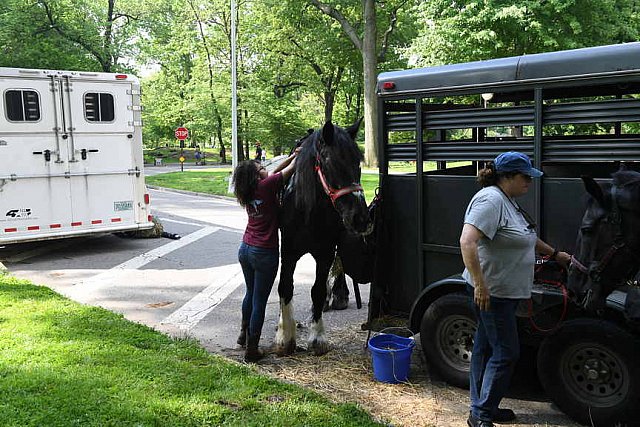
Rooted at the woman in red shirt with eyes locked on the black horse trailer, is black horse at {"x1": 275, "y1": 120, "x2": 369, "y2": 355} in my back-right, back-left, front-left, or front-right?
front-left

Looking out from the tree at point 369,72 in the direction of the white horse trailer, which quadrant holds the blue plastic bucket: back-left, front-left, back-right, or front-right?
front-left

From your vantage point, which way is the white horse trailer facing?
away from the camera

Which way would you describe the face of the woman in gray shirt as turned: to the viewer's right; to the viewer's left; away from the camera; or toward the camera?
to the viewer's right

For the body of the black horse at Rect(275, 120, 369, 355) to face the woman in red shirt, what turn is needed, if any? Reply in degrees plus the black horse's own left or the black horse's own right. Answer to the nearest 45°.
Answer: approximately 90° to the black horse's own right

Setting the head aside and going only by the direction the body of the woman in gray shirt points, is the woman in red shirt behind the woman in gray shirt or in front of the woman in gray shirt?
behind

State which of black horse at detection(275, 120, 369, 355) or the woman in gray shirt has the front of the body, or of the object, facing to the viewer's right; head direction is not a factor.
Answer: the woman in gray shirt

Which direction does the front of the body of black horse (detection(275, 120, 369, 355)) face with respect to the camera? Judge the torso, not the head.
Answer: toward the camera

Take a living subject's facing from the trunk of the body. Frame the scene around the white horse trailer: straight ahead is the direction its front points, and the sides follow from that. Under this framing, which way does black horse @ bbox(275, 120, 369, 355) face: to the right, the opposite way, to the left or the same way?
the opposite way

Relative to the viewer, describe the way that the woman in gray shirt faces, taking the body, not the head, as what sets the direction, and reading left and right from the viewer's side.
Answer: facing to the right of the viewer

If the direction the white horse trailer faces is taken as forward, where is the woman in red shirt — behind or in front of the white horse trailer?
behind

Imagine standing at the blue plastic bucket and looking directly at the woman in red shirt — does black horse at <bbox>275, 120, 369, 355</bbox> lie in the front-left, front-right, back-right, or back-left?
front-right

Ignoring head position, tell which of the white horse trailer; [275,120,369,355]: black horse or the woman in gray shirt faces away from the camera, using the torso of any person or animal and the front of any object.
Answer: the white horse trailer

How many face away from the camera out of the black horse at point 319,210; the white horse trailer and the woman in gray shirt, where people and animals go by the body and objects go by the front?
1

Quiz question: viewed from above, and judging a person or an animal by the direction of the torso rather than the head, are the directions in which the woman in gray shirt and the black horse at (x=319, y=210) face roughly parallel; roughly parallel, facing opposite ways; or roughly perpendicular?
roughly perpendicular
